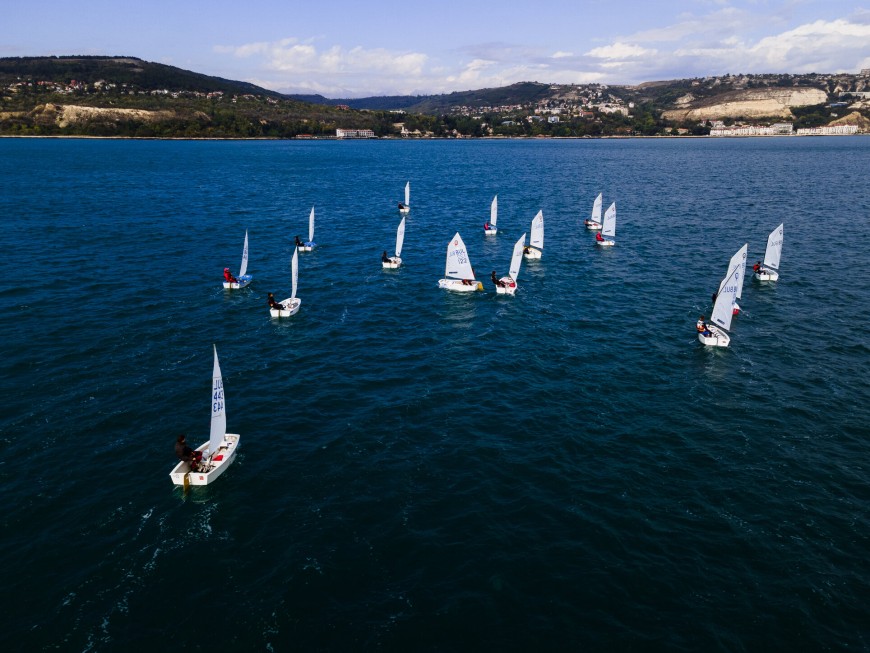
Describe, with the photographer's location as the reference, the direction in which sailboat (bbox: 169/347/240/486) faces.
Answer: facing away from the viewer and to the right of the viewer

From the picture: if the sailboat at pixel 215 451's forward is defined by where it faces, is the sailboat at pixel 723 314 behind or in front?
in front
